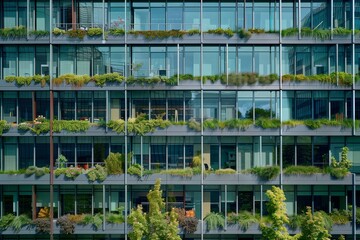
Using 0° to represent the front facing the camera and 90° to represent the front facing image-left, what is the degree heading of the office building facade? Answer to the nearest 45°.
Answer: approximately 0°
